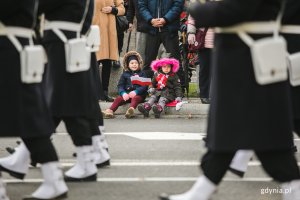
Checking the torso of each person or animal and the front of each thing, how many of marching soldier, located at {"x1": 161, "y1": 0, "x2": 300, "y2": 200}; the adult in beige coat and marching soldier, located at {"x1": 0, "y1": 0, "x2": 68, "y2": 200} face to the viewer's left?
2

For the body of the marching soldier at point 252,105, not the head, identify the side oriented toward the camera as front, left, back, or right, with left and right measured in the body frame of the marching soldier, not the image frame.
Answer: left

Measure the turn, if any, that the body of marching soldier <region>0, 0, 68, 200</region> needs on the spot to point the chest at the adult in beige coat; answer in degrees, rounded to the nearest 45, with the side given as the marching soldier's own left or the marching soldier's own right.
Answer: approximately 90° to the marching soldier's own right

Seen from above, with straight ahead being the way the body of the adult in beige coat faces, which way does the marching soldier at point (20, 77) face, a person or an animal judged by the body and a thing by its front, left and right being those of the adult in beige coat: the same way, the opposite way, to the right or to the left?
to the right

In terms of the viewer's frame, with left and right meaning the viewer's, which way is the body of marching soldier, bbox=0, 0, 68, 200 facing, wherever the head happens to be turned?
facing to the left of the viewer

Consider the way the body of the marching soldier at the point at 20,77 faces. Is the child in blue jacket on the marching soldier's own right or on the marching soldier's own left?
on the marching soldier's own right

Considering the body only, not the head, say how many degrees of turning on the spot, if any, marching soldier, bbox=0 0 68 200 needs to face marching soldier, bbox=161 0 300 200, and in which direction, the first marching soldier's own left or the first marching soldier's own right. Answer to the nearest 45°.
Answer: approximately 135° to the first marching soldier's own left

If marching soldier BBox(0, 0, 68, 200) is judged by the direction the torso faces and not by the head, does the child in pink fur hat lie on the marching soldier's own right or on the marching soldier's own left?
on the marching soldier's own right

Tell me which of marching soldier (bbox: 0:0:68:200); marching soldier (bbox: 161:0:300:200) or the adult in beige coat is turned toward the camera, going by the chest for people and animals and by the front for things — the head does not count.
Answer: the adult in beige coat

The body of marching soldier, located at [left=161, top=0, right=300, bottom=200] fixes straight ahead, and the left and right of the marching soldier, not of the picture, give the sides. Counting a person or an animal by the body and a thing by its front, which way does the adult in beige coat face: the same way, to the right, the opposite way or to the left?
to the left

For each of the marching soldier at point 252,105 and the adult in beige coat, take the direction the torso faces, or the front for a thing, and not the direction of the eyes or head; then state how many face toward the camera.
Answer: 1
